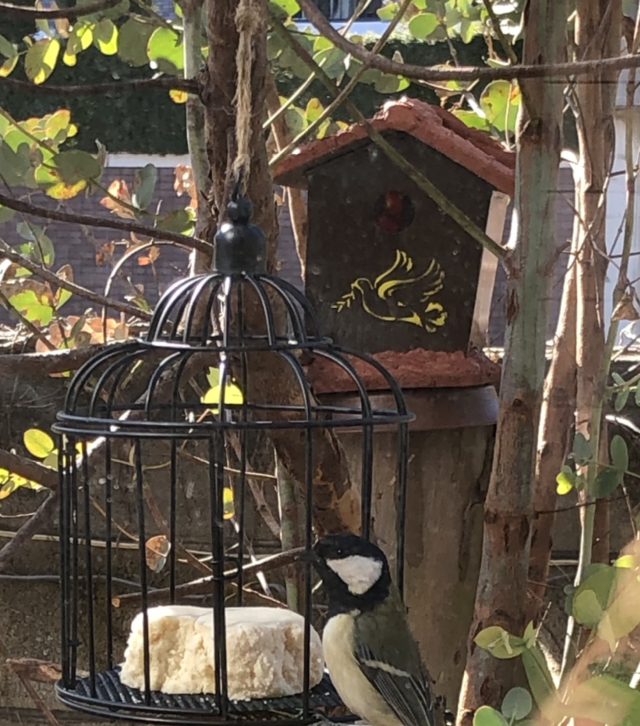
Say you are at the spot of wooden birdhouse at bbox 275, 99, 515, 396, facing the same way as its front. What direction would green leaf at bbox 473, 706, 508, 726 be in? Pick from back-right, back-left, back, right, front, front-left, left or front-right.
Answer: front

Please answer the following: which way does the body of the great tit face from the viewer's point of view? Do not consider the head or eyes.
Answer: to the viewer's left

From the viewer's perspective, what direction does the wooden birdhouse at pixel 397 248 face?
toward the camera

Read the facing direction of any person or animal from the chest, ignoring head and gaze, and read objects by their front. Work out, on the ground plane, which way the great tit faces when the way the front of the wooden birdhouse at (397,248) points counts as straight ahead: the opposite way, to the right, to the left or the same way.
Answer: to the right

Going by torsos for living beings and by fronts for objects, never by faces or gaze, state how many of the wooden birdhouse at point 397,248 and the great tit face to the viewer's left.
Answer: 1
